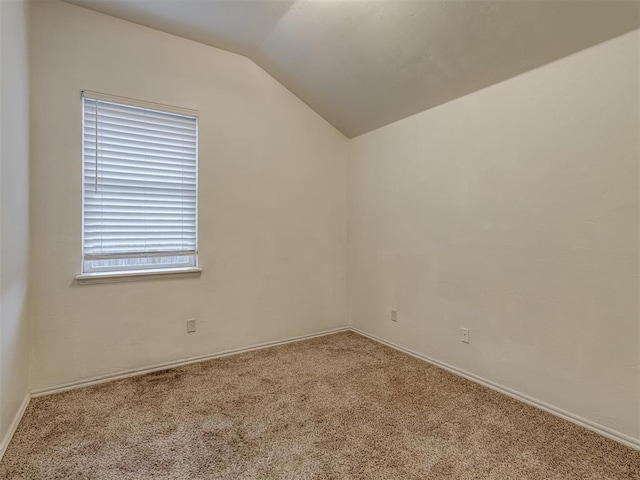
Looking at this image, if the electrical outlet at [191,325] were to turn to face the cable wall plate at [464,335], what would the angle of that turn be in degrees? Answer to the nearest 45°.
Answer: approximately 45° to its left

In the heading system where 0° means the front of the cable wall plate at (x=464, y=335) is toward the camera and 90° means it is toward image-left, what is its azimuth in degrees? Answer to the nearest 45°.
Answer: approximately 45°

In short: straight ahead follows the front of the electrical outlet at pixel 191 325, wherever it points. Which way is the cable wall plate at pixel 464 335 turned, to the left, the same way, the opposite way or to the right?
to the right

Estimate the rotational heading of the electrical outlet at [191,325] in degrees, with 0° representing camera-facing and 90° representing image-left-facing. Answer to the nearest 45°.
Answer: approximately 0°
